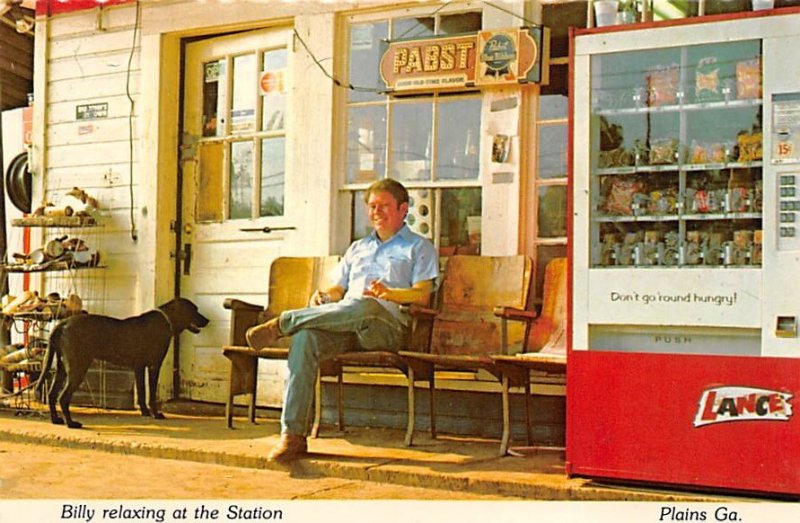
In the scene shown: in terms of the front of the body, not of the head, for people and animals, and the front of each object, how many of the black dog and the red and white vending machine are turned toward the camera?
1

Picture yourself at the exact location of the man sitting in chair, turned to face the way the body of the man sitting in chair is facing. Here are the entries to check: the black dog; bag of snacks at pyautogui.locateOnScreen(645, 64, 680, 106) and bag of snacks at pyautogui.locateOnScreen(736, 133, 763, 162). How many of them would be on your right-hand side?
1

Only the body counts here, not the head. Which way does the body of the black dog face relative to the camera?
to the viewer's right

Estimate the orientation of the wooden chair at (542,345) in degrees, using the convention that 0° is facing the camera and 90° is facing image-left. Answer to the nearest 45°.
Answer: approximately 45°

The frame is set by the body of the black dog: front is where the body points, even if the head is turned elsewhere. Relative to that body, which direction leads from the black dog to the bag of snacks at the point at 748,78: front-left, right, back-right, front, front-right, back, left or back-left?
front-right

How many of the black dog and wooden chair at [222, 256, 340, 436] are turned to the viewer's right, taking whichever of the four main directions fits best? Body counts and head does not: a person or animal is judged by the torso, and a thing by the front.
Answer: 1

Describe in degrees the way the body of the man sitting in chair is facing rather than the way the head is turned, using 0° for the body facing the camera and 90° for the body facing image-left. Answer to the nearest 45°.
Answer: approximately 45°

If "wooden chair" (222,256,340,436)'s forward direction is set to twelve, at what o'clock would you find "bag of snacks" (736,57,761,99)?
The bag of snacks is roughly at 9 o'clock from the wooden chair.

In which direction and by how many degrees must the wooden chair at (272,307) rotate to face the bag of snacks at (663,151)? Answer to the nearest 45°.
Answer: approximately 90° to its left

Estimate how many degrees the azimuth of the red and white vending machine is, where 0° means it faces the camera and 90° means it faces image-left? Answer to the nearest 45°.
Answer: approximately 0°
